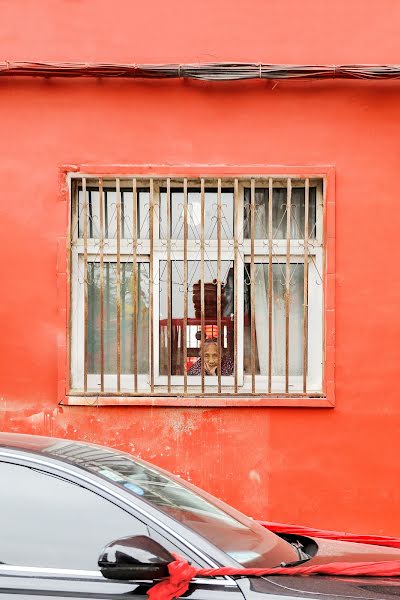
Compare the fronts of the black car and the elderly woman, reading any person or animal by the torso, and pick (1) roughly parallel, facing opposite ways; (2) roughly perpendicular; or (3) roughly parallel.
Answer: roughly perpendicular

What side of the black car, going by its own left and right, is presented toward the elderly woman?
left

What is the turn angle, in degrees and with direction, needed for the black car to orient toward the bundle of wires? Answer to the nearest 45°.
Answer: approximately 90° to its left

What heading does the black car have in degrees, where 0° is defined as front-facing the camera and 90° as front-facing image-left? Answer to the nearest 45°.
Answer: approximately 270°

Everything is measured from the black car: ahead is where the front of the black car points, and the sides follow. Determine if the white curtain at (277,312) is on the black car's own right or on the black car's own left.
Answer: on the black car's own left

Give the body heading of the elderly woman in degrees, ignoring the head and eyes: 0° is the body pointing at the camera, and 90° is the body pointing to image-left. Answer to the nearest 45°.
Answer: approximately 0°

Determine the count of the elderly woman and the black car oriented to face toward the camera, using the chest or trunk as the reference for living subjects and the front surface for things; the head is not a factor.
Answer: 1
